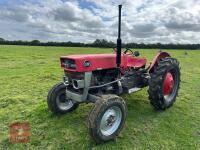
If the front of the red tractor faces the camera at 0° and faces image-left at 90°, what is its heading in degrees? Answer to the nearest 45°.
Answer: approximately 45°
